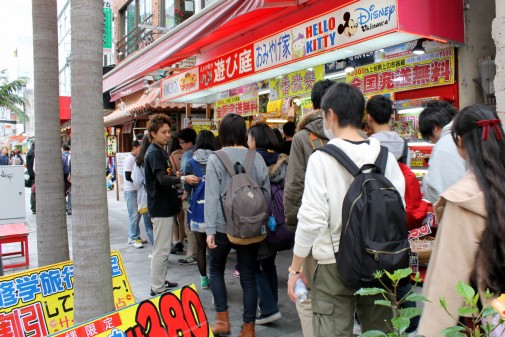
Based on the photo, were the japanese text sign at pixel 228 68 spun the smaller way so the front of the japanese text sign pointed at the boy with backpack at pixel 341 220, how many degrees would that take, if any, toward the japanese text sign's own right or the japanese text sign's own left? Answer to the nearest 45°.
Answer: approximately 45° to the japanese text sign's own left

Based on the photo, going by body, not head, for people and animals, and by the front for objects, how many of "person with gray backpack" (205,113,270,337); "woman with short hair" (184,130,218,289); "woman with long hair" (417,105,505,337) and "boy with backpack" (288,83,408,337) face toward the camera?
0

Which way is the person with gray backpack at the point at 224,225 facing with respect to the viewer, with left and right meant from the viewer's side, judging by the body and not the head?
facing away from the viewer

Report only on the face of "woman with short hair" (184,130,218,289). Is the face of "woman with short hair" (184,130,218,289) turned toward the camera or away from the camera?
away from the camera

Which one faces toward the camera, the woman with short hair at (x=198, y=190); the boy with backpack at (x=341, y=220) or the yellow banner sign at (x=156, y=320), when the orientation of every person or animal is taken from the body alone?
the yellow banner sign

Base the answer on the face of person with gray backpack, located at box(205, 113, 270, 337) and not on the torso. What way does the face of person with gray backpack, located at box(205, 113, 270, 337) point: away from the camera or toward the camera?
away from the camera

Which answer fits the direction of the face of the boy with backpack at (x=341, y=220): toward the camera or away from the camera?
away from the camera

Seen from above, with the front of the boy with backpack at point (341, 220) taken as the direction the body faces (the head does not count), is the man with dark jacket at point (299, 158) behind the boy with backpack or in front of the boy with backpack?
in front

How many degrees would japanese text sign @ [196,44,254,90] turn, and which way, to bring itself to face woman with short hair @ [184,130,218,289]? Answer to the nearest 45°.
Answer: approximately 45° to its left

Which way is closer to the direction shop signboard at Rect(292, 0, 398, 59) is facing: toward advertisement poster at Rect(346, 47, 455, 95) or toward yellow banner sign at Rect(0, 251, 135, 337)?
the yellow banner sign

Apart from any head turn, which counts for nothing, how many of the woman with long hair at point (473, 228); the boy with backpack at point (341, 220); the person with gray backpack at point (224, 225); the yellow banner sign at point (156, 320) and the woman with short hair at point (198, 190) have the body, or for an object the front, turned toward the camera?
1

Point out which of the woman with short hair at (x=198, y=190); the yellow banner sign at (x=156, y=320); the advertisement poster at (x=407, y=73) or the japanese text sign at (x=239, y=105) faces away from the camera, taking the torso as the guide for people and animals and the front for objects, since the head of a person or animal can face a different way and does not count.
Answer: the woman with short hair

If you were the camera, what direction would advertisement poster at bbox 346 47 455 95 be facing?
facing the viewer and to the left of the viewer

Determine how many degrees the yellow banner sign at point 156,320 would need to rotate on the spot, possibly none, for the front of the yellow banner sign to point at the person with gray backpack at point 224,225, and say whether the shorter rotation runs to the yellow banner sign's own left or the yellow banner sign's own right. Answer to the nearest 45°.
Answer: approximately 135° to the yellow banner sign's own left
